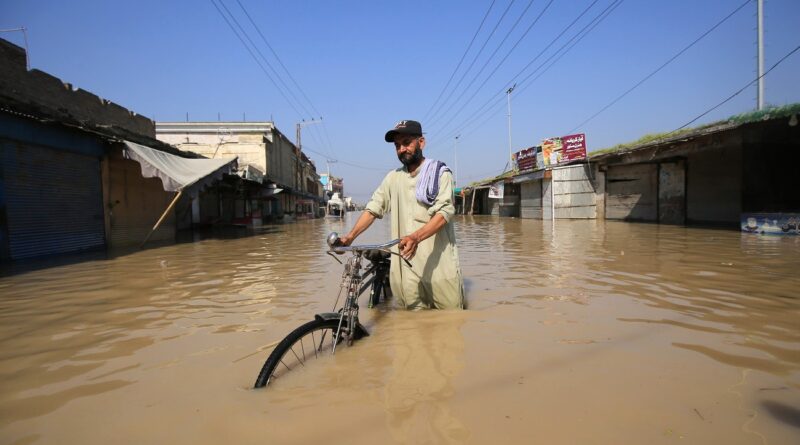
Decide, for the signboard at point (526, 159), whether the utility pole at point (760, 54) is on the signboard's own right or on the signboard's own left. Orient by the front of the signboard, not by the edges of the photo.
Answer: on the signboard's own left

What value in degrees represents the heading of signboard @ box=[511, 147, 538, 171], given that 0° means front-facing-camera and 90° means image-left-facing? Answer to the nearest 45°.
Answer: approximately 45°

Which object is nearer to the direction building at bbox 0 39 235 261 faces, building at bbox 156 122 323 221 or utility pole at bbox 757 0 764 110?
the utility pole

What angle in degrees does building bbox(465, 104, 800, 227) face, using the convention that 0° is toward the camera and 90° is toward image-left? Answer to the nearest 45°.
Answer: approximately 45°

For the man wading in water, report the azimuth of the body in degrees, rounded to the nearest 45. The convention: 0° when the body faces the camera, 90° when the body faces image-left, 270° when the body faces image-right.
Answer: approximately 45°
